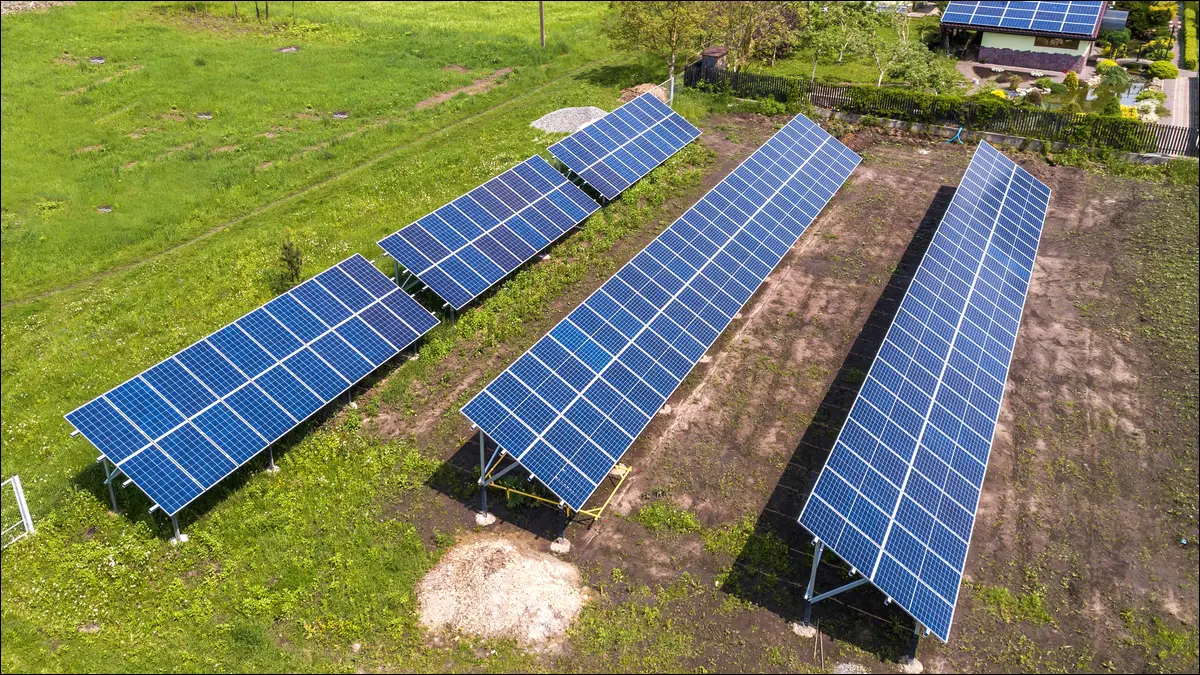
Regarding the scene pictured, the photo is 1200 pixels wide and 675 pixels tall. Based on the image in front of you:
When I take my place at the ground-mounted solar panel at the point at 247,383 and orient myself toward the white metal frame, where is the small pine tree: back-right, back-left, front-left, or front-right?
back-right

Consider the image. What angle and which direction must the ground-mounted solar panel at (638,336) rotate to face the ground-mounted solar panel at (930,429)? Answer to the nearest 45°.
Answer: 0° — it already faces it

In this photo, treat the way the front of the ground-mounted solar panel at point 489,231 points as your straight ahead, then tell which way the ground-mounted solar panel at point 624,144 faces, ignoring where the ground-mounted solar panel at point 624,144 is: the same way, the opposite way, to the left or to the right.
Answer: the same way

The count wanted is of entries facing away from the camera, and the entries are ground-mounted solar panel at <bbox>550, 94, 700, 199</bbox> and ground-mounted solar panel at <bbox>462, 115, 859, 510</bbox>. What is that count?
0

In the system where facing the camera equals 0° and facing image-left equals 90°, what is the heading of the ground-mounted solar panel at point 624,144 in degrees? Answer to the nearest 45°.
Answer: approximately 315°

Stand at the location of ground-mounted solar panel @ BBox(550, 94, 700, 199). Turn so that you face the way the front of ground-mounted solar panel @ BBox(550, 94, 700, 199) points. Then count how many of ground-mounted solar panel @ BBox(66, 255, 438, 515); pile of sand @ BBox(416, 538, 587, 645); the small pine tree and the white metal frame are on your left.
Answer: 0

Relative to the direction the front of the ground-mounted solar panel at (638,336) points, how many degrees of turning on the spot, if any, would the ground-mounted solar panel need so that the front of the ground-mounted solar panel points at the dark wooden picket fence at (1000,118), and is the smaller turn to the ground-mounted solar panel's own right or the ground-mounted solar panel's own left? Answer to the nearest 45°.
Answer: approximately 90° to the ground-mounted solar panel's own left

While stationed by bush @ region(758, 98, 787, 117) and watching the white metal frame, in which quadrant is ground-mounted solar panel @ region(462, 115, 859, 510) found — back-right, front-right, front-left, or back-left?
front-left

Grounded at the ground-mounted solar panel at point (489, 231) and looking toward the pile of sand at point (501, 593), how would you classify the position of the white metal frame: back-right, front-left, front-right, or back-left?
front-right

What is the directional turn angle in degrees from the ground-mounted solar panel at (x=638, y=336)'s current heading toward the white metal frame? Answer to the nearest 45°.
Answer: approximately 90° to its right

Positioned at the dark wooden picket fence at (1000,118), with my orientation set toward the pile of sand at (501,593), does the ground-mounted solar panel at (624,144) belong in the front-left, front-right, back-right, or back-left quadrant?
front-right

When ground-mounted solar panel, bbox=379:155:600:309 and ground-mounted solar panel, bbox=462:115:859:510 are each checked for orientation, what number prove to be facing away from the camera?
0

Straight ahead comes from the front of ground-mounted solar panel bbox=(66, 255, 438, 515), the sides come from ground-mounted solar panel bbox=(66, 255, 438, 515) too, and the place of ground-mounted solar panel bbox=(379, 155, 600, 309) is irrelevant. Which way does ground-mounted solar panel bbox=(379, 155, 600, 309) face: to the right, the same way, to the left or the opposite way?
the same way

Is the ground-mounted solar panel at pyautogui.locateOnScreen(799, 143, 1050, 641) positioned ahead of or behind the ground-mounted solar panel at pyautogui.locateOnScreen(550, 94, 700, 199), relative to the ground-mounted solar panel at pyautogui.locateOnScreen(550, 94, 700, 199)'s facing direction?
ahead

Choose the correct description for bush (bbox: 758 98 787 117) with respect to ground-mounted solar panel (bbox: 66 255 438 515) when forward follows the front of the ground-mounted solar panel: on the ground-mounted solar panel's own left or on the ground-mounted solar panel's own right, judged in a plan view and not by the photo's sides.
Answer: on the ground-mounted solar panel's own left

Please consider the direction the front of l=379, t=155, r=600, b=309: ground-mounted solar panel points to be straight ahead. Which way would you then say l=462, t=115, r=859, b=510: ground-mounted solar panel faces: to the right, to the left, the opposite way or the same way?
the same way

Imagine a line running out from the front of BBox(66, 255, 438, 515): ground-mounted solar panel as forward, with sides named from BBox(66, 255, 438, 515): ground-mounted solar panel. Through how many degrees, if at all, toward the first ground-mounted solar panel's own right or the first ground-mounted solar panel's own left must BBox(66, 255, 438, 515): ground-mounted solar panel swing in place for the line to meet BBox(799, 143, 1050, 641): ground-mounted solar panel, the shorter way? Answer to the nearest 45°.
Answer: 0° — it already faces it

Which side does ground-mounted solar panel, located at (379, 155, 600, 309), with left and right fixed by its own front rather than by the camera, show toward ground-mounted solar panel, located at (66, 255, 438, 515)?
right

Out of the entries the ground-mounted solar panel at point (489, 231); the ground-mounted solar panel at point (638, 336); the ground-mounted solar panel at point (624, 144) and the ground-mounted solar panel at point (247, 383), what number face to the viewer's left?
0

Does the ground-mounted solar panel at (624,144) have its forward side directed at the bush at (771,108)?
no

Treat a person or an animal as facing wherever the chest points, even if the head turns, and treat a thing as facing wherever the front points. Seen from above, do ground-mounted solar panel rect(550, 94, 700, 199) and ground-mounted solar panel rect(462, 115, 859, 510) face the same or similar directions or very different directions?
same or similar directions

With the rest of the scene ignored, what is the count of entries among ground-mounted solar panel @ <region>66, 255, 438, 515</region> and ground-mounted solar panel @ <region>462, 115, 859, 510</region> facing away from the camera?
0

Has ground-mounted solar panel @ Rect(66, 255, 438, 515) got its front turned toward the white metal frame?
no

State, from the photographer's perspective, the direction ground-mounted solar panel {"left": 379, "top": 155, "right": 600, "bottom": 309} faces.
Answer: facing the viewer and to the right of the viewer
